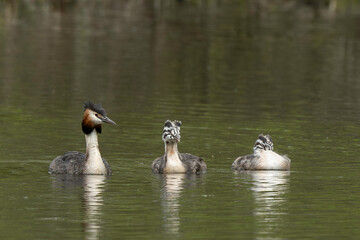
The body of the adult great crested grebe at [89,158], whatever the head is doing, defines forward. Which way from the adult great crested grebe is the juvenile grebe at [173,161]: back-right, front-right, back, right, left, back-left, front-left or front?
front-left

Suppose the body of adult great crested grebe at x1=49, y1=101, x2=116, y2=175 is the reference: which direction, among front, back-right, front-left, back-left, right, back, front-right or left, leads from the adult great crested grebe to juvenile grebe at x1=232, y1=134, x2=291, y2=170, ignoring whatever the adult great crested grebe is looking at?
front-left

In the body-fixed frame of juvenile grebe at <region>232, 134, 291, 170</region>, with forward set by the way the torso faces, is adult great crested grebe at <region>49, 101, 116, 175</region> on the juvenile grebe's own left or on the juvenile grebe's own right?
on the juvenile grebe's own right

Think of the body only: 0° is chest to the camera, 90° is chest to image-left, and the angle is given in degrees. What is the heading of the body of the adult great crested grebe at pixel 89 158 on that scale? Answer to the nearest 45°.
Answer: approximately 315°

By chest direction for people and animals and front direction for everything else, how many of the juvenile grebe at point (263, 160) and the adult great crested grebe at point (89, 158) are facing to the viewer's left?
0

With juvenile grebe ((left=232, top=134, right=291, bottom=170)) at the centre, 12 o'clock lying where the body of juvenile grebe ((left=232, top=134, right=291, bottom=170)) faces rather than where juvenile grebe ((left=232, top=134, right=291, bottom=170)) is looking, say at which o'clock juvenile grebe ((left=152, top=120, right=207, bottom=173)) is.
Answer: juvenile grebe ((left=152, top=120, right=207, bottom=173)) is roughly at 4 o'clock from juvenile grebe ((left=232, top=134, right=291, bottom=170)).
